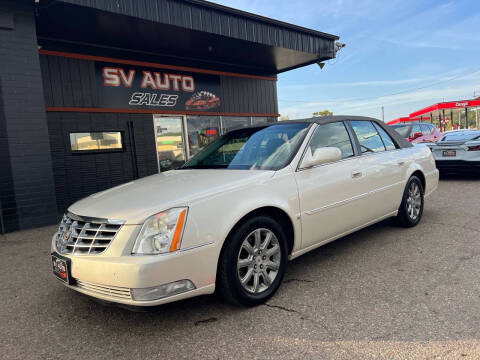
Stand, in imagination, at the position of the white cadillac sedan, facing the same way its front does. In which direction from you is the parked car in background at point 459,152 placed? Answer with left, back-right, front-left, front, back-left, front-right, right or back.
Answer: back

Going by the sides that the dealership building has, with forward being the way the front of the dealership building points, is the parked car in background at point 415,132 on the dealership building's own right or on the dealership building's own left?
on the dealership building's own left

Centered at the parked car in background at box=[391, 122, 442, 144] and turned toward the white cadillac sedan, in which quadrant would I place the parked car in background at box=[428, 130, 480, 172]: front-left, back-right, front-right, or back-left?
front-left

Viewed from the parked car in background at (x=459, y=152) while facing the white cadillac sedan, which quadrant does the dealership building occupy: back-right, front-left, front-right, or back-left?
front-right

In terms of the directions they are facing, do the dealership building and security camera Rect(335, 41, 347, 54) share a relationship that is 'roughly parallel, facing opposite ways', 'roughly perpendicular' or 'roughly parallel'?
roughly parallel

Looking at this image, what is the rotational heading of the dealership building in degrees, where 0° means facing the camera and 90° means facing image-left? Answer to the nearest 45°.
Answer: approximately 315°

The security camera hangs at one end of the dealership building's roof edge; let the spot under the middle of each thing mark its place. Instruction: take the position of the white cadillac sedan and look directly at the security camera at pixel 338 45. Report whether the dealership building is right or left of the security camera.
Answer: left

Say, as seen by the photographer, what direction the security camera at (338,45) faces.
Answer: facing to the right of the viewer

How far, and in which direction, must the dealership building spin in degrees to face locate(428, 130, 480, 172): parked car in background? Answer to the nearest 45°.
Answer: approximately 45° to its left

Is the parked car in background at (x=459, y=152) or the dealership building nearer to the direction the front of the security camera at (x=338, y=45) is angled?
the parked car in background

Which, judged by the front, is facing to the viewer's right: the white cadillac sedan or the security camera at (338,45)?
the security camera

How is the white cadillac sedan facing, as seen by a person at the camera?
facing the viewer and to the left of the viewer
